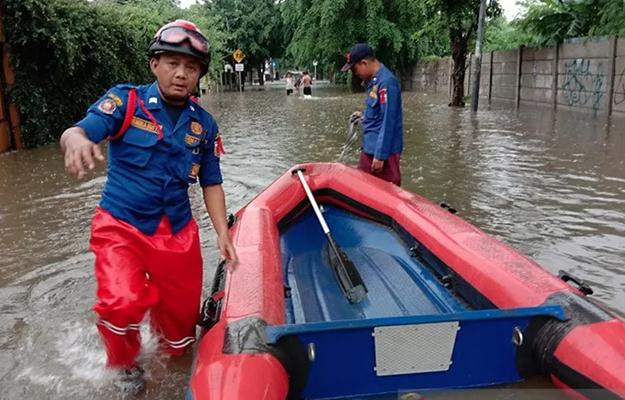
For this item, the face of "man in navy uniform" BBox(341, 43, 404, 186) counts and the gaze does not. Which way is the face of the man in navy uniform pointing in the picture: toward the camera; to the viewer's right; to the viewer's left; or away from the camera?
to the viewer's left

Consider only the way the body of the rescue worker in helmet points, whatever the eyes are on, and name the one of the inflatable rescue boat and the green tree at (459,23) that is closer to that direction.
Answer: the inflatable rescue boat

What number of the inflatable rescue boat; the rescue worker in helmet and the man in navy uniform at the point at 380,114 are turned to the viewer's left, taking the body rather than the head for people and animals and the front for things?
1

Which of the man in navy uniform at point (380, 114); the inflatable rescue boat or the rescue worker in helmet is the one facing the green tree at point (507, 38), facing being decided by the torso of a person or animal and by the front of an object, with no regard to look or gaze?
the inflatable rescue boat

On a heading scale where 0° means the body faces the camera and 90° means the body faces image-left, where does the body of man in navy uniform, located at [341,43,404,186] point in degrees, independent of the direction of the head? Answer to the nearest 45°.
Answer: approximately 90°

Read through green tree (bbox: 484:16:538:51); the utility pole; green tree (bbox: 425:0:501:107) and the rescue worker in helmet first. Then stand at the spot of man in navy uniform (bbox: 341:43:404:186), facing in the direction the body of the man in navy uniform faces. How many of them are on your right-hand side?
3

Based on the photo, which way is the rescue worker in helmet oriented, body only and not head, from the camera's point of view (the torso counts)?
toward the camera

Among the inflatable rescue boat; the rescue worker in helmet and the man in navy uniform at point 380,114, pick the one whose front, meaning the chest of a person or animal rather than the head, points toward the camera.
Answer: the rescue worker in helmet

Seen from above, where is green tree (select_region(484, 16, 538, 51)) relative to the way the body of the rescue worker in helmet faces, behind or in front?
behind

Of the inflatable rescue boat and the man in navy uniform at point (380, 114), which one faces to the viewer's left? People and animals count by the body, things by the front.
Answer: the man in navy uniform

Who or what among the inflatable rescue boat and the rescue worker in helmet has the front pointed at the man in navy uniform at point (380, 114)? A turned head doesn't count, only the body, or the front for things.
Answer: the inflatable rescue boat

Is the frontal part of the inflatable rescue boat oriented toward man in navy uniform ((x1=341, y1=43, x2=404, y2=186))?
yes

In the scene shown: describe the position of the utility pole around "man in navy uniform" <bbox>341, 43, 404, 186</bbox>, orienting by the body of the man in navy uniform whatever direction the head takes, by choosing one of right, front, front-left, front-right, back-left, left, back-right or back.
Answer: right

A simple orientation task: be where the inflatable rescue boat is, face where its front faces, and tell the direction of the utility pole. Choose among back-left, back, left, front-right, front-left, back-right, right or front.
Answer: front

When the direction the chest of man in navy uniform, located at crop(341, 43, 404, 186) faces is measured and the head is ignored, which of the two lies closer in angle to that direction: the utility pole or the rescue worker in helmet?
the rescue worker in helmet

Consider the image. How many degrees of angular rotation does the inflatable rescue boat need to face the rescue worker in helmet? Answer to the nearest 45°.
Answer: approximately 90° to its left

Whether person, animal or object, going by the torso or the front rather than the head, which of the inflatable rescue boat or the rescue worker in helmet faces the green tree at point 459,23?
the inflatable rescue boat

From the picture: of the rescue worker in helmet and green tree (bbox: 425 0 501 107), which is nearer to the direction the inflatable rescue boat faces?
the green tree

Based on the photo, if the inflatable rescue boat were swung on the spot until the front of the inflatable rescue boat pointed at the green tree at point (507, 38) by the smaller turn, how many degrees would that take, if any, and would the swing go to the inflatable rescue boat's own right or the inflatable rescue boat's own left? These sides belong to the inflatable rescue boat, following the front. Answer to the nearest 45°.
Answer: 0° — it already faces it
